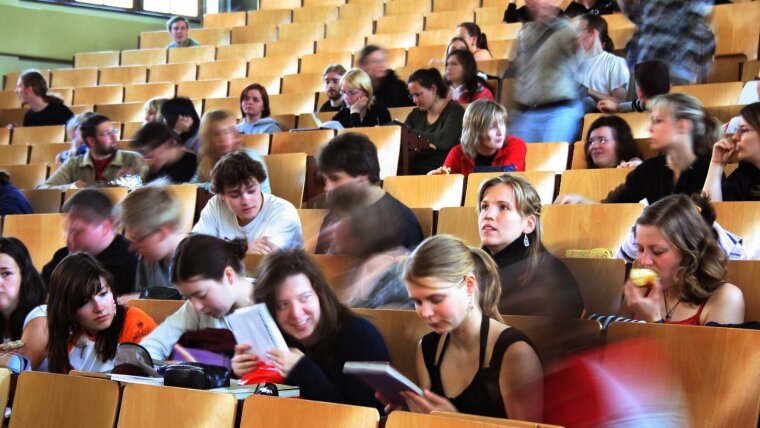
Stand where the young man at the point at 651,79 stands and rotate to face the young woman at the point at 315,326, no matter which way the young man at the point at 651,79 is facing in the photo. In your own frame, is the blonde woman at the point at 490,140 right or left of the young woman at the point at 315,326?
right

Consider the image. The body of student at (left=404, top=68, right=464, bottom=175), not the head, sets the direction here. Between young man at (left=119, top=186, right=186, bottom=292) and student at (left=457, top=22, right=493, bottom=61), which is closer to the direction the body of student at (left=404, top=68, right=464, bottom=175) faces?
the young man

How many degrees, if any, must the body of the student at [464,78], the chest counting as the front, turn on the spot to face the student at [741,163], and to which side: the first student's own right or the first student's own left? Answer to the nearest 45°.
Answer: approximately 90° to the first student's own left

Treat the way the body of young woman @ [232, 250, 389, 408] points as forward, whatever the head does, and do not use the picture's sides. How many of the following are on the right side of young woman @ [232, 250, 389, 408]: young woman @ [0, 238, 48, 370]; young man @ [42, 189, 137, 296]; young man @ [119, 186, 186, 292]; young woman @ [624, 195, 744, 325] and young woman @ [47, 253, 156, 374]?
4

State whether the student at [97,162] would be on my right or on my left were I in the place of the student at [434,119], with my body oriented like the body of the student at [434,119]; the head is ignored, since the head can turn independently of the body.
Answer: on my right

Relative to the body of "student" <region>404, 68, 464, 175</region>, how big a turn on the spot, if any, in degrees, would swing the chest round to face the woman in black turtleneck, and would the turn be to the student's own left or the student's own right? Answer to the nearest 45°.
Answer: approximately 45° to the student's own left

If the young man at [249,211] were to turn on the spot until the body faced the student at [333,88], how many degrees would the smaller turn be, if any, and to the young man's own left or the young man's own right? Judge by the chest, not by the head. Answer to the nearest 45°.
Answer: approximately 180°

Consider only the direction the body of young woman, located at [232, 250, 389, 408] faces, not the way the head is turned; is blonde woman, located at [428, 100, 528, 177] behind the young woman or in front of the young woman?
behind

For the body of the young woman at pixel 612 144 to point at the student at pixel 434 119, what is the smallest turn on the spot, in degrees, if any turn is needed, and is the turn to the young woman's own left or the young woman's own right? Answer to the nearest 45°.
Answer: approximately 90° to the young woman's own right

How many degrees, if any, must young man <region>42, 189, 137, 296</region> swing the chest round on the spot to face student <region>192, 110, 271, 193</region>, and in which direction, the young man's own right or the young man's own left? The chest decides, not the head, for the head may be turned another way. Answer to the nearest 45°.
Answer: approximately 180°

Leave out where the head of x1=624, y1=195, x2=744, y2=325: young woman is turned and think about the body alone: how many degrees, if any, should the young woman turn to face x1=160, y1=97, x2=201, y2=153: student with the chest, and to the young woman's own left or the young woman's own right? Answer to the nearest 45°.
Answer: approximately 90° to the young woman's own right
